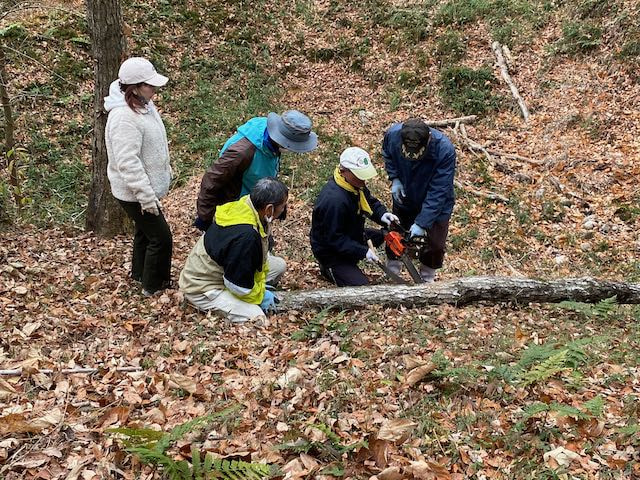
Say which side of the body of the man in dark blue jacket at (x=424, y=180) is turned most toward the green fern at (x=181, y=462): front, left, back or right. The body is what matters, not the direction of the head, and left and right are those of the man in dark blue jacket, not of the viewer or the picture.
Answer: front

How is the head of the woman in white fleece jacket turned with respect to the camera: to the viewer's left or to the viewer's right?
to the viewer's right

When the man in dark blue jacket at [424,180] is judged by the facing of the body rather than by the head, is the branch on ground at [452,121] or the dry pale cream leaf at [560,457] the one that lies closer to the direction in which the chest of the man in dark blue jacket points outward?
the dry pale cream leaf

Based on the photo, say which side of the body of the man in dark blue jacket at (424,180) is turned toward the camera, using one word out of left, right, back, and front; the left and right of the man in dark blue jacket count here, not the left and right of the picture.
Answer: front

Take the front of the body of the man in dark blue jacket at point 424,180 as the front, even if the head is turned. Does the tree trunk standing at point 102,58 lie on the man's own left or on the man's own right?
on the man's own right

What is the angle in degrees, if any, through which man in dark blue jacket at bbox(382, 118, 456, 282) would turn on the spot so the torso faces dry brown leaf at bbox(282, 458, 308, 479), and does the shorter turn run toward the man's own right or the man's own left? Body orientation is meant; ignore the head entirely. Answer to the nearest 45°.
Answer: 0° — they already face it

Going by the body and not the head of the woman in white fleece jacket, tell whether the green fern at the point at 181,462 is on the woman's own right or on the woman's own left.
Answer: on the woman's own right

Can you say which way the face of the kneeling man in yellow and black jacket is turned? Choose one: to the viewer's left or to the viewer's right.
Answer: to the viewer's right

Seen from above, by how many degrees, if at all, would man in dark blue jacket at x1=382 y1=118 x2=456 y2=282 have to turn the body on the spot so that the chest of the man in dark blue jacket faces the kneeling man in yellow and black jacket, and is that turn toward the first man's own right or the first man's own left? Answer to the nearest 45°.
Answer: approximately 45° to the first man's own right

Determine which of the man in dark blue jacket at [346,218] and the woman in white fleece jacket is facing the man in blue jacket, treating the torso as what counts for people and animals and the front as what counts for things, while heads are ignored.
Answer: the woman in white fleece jacket

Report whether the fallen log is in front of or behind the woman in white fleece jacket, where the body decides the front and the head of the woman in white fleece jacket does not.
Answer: in front

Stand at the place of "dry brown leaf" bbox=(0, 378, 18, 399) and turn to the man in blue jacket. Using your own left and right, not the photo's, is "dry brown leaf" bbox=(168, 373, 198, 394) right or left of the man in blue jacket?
right

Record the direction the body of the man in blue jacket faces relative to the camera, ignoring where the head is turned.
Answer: to the viewer's right

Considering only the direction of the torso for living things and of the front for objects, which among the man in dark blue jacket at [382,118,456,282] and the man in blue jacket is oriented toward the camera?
the man in dark blue jacket

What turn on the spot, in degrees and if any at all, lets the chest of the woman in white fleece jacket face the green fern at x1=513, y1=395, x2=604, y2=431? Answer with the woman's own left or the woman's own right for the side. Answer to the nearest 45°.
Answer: approximately 45° to the woman's own right

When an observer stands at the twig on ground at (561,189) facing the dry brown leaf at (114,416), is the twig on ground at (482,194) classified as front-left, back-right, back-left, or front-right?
front-right

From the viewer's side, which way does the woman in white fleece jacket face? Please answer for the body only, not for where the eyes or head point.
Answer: to the viewer's right

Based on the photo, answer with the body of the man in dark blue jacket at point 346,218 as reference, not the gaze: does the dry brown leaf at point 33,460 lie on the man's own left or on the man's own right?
on the man's own right

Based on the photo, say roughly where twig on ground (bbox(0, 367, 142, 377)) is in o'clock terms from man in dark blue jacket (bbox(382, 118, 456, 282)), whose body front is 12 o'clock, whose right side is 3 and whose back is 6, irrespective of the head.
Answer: The twig on ground is roughly at 1 o'clock from the man in dark blue jacket.

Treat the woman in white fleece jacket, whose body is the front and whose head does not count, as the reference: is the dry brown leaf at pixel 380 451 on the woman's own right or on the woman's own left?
on the woman's own right
